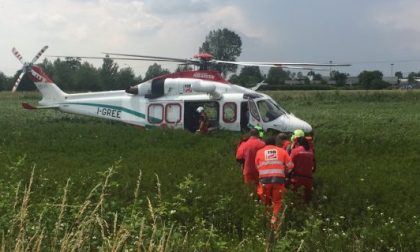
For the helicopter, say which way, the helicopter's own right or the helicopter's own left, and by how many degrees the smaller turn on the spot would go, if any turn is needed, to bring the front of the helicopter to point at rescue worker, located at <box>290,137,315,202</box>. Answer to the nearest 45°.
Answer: approximately 90° to the helicopter's own right

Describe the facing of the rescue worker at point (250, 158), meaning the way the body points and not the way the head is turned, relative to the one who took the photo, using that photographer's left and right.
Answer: facing away from the viewer

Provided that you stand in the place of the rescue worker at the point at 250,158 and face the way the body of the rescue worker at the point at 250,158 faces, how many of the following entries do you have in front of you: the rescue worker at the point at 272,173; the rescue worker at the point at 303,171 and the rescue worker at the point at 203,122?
1

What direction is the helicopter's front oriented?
to the viewer's right

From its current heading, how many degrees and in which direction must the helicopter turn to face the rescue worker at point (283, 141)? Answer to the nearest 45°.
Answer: approximately 90° to its right

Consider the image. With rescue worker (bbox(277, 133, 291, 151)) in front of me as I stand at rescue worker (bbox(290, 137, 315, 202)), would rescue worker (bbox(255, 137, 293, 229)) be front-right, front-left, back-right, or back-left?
back-left

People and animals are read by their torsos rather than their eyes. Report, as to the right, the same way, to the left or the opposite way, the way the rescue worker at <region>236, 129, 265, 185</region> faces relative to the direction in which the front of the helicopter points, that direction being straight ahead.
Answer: to the left

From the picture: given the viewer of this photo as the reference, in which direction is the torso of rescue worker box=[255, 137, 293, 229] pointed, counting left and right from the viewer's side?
facing away from the viewer

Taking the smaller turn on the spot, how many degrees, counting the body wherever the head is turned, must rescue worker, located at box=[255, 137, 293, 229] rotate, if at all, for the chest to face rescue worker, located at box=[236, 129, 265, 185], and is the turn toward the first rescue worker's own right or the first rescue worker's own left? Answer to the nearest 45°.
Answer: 0° — they already face them
